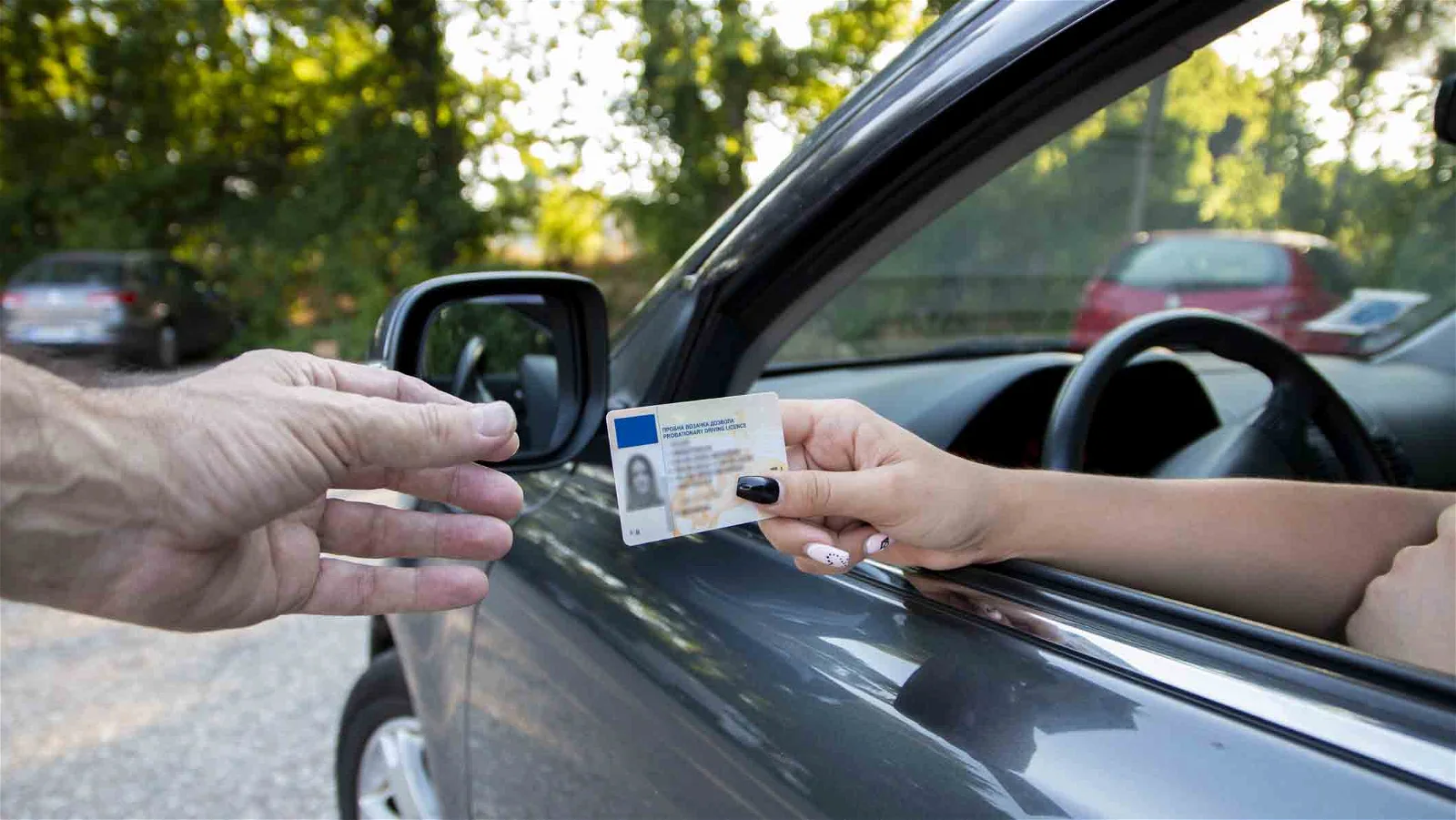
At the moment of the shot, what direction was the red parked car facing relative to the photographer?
facing away from the viewer and to the right of the viewer

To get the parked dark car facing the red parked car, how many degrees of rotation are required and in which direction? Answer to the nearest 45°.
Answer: approximately 135° to its right

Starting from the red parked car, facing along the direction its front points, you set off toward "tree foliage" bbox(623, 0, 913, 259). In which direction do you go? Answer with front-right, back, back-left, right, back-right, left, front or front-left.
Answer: left

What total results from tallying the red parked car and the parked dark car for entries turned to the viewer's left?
0

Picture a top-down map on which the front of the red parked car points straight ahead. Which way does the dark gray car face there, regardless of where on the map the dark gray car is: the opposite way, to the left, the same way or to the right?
to the left

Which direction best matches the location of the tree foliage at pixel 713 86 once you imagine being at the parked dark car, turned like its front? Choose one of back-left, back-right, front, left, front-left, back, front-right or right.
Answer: right

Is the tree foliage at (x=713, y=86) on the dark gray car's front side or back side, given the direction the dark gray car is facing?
on the front side

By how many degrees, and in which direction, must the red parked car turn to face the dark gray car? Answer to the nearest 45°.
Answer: approximately 135° to its right

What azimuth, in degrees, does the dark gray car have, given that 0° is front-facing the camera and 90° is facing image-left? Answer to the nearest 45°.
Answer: approximately 135°

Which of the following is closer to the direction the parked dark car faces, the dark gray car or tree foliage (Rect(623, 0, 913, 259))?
the tree foliage
